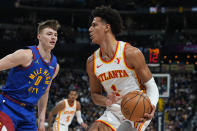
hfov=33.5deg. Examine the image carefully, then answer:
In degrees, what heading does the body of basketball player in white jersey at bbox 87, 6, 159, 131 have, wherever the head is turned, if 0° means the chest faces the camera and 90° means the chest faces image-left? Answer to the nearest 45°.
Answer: approximately 45°

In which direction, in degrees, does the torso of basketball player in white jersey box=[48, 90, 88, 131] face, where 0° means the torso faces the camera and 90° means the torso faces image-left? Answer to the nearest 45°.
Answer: approximately 315°

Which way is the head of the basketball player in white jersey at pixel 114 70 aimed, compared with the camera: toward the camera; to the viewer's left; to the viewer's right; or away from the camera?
to the viewer's left

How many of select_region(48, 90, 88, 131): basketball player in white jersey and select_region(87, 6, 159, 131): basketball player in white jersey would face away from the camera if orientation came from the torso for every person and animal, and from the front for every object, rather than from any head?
0

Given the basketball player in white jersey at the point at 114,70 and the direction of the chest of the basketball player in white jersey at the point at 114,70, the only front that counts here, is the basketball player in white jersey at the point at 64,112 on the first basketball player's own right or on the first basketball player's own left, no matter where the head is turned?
on the first basketball player's own right
